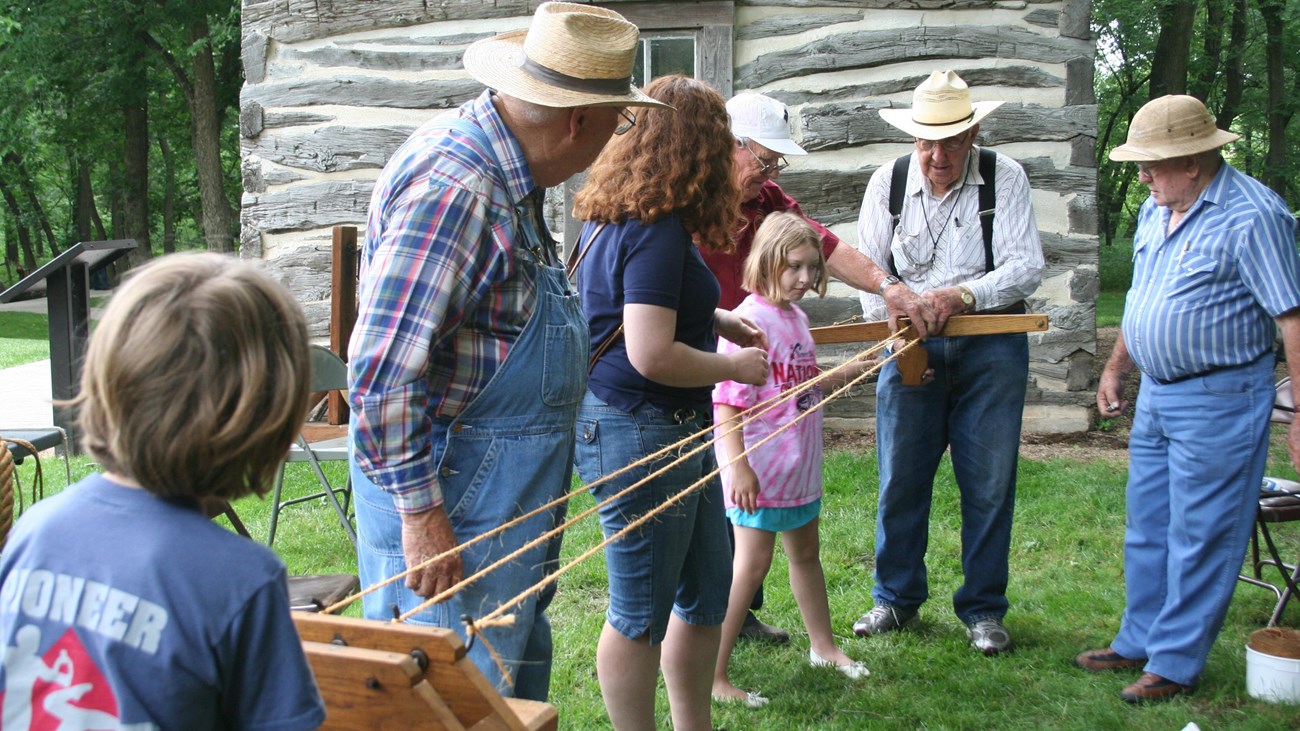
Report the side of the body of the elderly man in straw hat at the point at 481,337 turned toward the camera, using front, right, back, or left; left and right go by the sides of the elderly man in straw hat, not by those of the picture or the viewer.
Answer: right

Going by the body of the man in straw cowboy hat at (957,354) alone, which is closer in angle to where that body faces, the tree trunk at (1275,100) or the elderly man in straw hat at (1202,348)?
the elderly man in straw hat

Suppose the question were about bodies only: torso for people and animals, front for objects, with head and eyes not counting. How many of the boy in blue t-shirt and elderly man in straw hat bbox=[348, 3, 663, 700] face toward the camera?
0

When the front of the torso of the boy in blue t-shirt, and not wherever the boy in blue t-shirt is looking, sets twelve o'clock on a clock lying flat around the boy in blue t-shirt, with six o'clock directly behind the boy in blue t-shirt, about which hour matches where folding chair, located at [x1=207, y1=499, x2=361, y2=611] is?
The folding chair is roughly at 11 o'clock from the boy in blue t-shirt.

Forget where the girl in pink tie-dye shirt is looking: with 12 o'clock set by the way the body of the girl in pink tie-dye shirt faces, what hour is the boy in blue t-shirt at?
The boy in blue t-shirt is roughly at 2 o'clock from the girl in pink tie-dye shirt.

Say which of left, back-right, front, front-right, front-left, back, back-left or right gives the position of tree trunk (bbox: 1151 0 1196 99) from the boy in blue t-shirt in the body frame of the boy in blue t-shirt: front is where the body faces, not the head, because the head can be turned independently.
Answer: front

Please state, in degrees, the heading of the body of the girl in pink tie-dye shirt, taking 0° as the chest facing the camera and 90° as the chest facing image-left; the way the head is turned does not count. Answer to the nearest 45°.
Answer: approximately 315°

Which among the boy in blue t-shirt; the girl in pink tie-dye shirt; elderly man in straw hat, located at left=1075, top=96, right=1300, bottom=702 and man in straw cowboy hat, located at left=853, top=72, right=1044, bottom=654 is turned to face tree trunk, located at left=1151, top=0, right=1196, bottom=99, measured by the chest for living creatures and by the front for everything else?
the boy in blue t-shirt

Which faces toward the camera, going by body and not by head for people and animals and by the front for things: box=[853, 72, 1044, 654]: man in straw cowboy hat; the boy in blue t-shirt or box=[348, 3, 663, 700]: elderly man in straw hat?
the man in straw cowboy hat

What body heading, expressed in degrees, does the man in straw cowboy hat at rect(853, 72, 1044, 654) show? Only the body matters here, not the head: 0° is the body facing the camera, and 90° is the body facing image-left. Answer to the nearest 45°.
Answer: approximately 0°

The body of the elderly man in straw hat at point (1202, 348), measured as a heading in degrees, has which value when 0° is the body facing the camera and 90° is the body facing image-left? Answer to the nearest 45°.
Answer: approximately 45°

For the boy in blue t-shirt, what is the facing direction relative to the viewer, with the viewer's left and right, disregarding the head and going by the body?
facing away from the viewer and to the right of the viewer

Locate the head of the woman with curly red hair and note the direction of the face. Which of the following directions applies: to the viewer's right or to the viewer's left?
to the viewer's right
